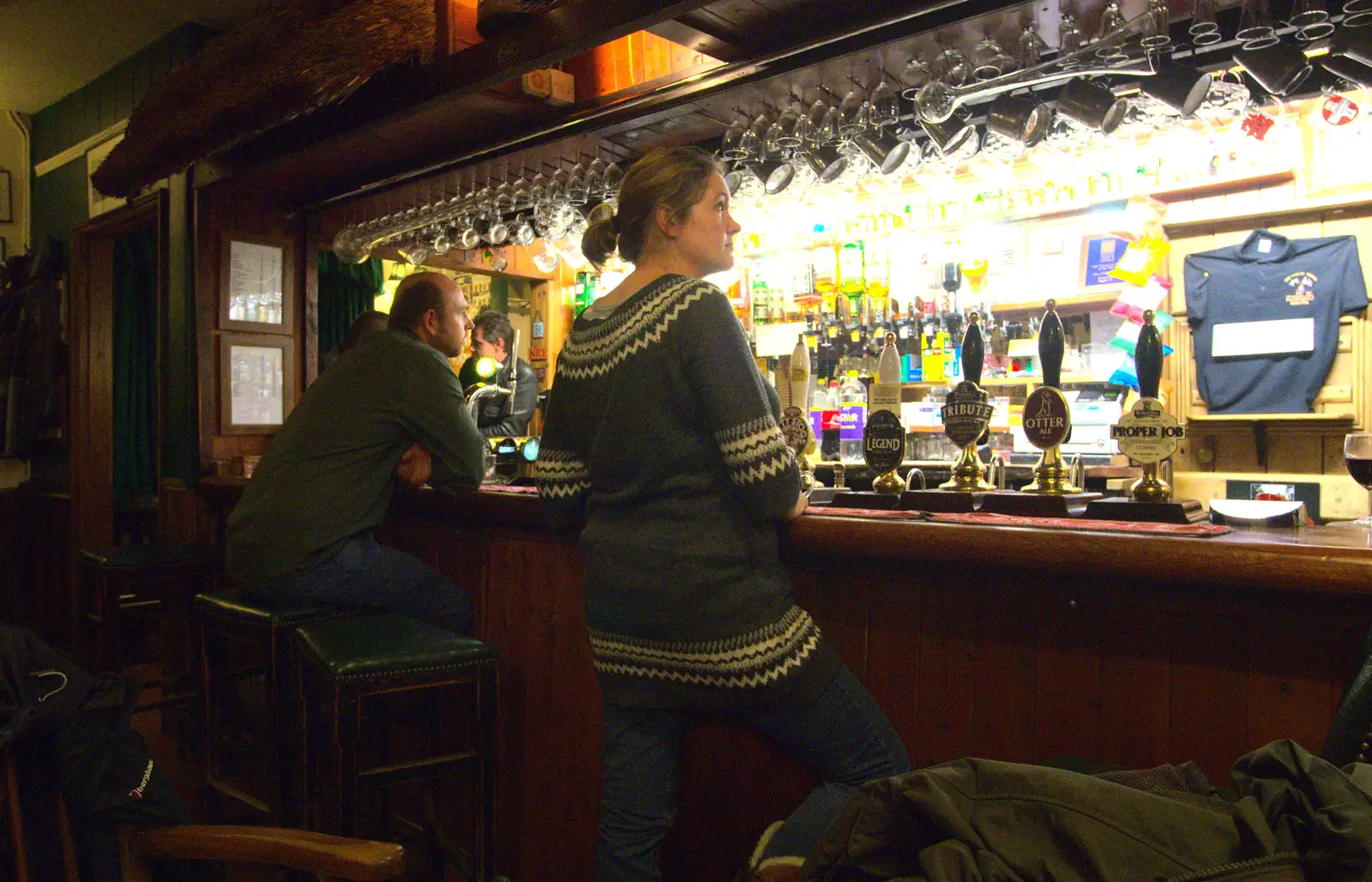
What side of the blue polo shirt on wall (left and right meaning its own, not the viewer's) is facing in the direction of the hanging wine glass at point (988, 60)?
front

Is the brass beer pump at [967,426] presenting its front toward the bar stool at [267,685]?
no

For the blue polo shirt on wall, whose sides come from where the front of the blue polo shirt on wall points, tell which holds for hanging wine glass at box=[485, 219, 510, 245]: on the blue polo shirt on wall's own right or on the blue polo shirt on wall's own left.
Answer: on the blue polo shirt on wall's own right

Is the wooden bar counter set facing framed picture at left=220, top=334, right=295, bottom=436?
no

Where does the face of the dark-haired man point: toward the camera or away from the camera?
toward the camera

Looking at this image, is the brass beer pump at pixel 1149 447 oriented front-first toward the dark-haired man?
no

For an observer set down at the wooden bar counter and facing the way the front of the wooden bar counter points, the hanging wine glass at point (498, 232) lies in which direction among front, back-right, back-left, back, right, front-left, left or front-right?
back-right

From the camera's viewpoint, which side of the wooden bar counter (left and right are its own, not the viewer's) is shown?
front

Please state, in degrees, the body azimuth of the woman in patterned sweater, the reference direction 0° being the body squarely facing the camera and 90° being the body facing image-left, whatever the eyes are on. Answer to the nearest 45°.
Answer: approximately 225°

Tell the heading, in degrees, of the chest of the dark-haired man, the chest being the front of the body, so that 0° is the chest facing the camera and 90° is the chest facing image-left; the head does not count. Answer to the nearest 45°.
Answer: approximately 90°

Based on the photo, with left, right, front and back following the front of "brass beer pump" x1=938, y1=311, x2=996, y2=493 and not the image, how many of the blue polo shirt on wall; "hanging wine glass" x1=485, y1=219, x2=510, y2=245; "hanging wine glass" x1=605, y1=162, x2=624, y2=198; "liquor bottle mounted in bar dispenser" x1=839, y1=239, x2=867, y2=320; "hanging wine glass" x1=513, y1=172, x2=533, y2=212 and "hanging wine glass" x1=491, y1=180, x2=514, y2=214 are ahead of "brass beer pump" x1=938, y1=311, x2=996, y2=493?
0

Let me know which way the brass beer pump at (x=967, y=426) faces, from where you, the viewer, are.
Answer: facing the viewer

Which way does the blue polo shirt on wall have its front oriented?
toward the camera

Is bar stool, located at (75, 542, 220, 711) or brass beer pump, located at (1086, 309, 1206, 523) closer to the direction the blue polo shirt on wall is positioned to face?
the brass beer pump

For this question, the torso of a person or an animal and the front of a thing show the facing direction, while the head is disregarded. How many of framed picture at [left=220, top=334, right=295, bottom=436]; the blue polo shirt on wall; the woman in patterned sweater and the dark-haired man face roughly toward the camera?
2

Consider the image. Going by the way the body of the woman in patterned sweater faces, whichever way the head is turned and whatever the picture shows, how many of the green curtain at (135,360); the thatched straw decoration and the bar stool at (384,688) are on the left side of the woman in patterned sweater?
3

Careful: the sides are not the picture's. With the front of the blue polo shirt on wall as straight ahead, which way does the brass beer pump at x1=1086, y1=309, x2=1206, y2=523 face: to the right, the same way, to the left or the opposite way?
the same way

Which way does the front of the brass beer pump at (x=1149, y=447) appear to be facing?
toward the camera
